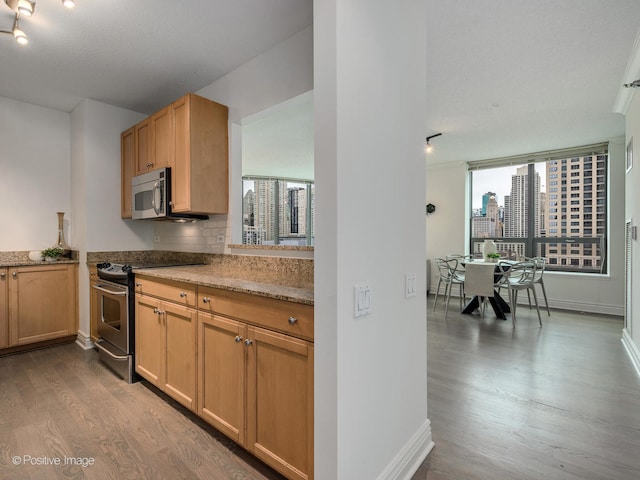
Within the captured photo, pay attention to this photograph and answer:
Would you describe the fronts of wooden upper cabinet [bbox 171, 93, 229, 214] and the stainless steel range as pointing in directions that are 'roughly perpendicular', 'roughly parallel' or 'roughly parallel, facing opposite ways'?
roughly parallel

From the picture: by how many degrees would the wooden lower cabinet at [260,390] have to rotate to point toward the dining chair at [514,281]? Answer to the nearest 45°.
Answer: approximately 180°

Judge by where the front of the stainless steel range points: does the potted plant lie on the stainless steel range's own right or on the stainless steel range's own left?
on the stainless steel range's own right

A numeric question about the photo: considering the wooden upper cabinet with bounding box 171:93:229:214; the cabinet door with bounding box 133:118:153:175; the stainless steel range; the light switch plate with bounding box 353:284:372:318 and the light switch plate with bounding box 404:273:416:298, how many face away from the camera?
0

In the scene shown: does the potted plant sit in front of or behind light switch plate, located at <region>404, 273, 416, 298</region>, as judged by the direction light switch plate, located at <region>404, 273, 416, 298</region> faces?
behind

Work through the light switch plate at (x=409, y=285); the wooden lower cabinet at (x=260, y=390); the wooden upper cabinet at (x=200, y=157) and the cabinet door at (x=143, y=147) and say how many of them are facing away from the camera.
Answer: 0

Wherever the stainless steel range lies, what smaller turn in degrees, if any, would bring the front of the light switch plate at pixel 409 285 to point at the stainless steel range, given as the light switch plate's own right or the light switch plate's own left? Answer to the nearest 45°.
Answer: approximately 135° to the light switch plate's own right

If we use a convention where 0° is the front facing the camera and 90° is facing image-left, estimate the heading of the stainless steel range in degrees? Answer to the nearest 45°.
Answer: approximately 45°

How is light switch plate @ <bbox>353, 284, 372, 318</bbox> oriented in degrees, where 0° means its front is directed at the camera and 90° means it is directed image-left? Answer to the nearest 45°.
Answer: approximately 315°

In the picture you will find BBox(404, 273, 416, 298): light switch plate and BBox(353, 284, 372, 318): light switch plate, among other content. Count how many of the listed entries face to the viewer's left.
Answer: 0

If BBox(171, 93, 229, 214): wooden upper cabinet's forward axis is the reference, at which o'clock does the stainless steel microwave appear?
The stainless steel microwave is roughly at 3 o'clock from the wooden upper cabinet.

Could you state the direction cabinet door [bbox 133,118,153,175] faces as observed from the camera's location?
facing the viewer and to the left of the viewer

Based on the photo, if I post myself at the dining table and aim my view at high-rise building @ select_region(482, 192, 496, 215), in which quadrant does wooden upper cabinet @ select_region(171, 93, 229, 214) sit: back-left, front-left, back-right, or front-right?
back-left

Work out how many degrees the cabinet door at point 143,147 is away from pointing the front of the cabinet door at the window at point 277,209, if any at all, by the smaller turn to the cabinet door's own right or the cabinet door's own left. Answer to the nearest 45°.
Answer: approximately 180°
